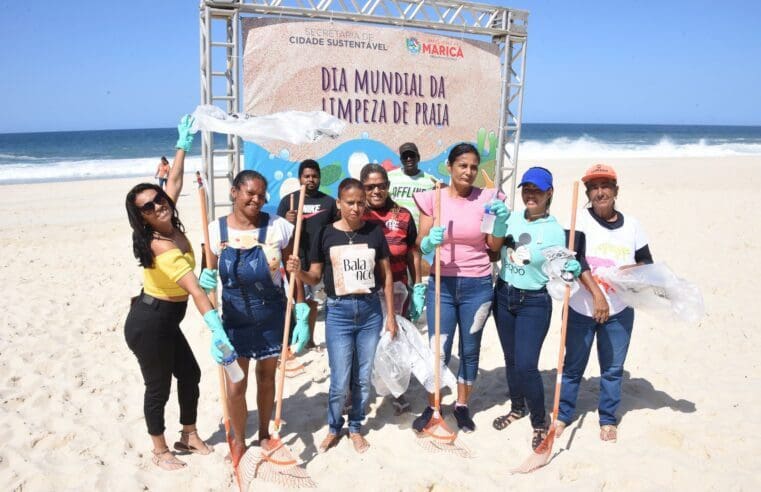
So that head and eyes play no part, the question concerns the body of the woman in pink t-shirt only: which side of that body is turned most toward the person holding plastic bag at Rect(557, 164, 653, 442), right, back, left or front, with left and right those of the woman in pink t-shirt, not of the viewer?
left

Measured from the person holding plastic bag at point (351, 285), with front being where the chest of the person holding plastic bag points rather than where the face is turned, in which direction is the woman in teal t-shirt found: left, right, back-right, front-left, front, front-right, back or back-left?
left

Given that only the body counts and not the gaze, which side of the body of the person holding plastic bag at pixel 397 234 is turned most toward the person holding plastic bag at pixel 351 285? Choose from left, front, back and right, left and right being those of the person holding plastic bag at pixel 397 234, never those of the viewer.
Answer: front

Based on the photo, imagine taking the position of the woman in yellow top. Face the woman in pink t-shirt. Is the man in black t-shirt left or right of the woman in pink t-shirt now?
left

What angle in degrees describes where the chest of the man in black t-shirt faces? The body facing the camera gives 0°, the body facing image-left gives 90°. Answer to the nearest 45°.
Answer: approximately 0°

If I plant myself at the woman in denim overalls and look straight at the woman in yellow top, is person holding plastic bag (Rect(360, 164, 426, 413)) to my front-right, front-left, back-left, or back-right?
back-right

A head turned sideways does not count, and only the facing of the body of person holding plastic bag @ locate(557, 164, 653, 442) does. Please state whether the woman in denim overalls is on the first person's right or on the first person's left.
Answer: on the first person's right

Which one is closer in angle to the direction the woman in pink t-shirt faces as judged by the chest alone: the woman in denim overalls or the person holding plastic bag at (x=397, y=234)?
the woman in denim overalls
